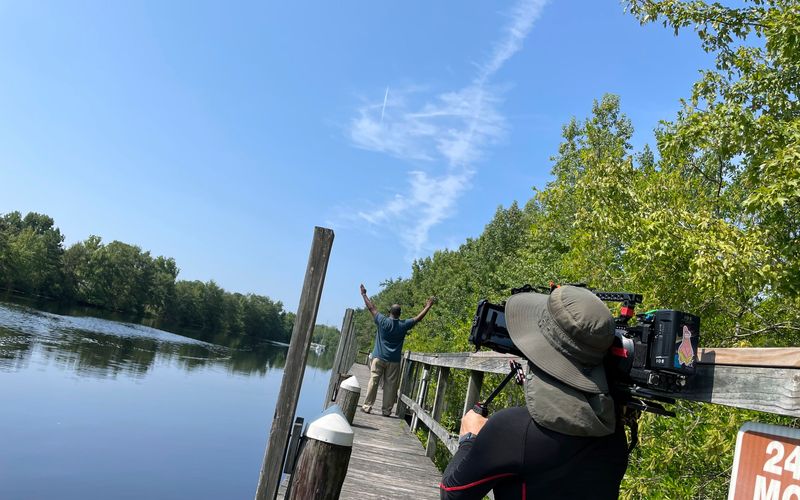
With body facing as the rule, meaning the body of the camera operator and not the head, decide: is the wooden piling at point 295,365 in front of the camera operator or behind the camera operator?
in front

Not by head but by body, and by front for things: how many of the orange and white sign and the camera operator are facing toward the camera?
1

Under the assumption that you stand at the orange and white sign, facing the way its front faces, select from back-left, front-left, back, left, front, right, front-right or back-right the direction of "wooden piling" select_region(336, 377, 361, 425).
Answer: back-right

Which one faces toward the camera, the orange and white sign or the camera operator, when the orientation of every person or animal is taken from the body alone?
the orange and white sign

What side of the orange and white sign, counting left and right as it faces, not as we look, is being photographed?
front

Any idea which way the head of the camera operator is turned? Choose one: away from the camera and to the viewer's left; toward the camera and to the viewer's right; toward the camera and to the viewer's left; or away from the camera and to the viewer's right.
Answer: away from the camera and to the viewer's left

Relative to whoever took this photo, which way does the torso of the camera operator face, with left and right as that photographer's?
facing away from the viewer and to the left of the viewer
